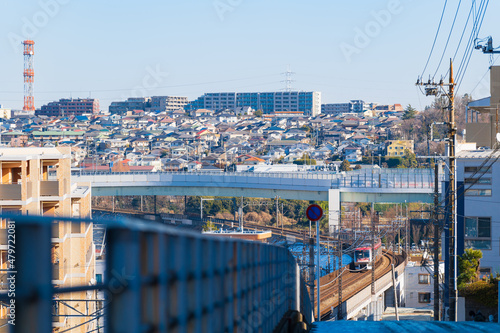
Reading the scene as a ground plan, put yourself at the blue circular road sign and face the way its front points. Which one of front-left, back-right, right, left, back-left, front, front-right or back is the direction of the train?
back

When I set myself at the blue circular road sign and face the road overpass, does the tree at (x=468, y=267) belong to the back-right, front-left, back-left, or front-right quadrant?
front-right

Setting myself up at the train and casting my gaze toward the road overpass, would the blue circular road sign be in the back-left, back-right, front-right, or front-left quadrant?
back-left

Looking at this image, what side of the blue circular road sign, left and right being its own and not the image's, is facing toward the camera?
front

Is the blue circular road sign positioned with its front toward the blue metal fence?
yes

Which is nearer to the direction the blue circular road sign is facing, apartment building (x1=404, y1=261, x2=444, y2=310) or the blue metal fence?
the blue metal fence

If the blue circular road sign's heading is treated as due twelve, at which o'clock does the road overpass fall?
The road overpass is roughly at 6 o'clock from the blue circular road sign.

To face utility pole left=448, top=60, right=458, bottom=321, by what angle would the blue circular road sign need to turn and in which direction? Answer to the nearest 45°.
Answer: approximately 135° to its left

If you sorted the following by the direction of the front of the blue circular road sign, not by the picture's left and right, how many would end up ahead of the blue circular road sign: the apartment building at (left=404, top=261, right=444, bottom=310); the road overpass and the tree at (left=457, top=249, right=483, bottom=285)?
0
